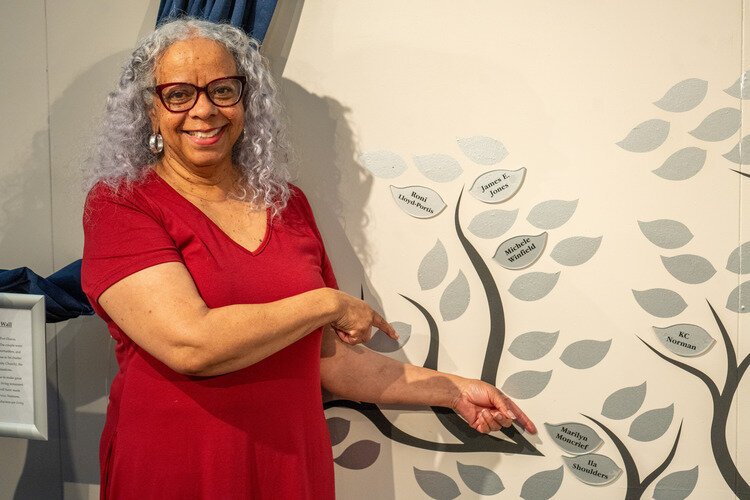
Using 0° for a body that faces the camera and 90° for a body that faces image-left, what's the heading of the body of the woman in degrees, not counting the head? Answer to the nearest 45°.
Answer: approximately 315°

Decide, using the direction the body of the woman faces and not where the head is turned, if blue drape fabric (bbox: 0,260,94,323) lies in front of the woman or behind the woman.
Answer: behind

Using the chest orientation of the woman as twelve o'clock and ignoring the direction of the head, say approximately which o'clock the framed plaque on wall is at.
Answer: The framed plaque on wall is roughly at 5 o'clock from the woman.
